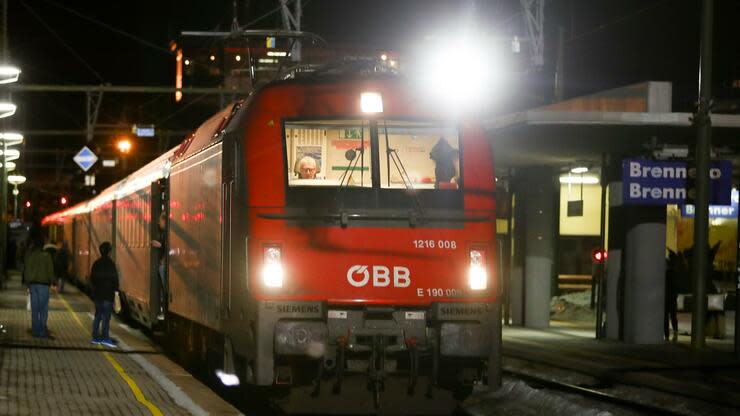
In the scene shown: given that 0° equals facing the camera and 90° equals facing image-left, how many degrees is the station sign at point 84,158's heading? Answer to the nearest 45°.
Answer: approximately 0°

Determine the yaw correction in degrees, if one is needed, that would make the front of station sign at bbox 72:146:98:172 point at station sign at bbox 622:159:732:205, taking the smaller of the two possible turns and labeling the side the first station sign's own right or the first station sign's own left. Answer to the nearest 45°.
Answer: approximately 45° to the first station sign's own left
